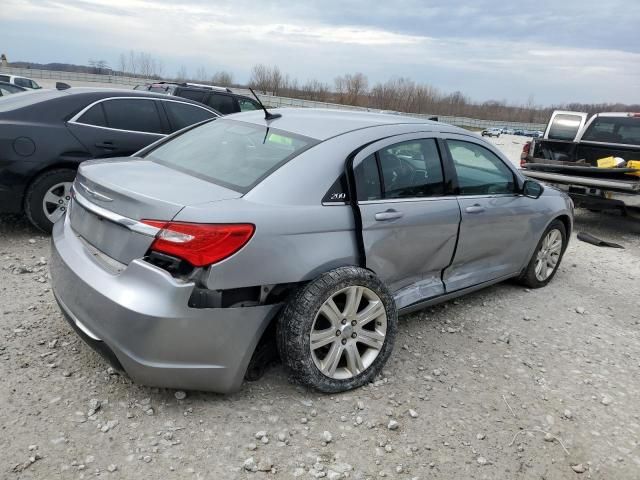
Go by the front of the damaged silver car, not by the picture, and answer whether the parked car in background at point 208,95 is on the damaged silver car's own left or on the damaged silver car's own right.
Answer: on the damaged silver car's own left

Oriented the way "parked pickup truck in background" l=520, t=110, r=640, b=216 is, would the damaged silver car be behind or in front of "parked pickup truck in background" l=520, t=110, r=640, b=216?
behind

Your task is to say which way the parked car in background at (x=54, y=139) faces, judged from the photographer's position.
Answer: facing away from the viewer and to the right of the viewer

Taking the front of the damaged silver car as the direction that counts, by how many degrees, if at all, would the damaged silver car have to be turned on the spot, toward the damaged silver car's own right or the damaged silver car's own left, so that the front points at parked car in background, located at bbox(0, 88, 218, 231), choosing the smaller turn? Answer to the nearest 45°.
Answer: approximately 90° to the damaged silver car's own left

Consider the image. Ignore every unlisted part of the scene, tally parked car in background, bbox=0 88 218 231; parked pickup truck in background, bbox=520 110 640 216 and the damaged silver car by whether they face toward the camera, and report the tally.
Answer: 0

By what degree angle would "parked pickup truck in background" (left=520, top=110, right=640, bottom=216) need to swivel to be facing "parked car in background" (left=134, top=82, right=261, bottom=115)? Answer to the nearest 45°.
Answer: approximately 135° to its left

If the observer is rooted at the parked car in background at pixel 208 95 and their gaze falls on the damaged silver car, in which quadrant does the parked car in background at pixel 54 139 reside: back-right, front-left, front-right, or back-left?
front-right

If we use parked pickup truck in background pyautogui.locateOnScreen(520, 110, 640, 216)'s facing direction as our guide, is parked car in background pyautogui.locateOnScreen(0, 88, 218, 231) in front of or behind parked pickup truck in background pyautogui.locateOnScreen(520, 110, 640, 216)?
behind

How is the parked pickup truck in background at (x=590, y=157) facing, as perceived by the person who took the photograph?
facing away from the viewer and to the right of the viewer

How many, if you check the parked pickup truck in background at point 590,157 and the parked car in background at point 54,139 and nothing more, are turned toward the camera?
0

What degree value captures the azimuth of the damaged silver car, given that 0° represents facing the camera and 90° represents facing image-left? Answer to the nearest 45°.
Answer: approximately 225°
